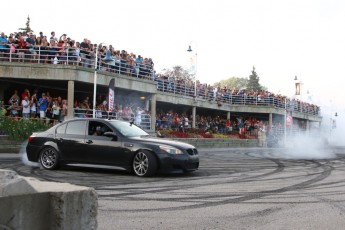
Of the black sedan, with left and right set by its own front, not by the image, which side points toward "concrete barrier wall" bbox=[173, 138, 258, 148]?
left

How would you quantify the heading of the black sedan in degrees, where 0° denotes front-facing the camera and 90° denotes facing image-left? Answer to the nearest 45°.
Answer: approximately 315°

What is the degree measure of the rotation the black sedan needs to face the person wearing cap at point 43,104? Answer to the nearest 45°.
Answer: approximately 135° to its left

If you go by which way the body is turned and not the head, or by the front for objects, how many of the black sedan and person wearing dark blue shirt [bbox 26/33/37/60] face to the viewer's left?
0

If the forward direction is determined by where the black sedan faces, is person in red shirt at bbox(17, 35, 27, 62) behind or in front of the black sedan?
behind

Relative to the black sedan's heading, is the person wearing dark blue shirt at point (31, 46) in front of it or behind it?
behind

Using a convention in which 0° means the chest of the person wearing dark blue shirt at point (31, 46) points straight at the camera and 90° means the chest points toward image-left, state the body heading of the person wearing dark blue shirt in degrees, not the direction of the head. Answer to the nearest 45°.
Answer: approximately 315°
